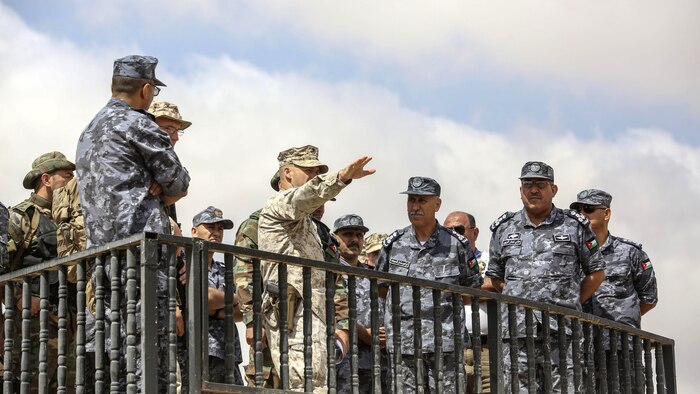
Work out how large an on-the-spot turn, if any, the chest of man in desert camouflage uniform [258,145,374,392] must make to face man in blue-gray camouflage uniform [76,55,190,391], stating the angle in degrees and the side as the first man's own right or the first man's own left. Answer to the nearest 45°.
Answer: approximately 135° to the first man's own right

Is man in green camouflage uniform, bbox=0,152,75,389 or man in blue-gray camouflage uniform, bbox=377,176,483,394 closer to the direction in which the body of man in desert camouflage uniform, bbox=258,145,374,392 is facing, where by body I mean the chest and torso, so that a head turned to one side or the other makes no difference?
the man in blue-gray camouflage uniform

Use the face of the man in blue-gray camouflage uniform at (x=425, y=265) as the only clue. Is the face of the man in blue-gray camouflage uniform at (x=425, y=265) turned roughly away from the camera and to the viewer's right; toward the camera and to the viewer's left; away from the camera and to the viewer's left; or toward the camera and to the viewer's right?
toward the camera and to the viewer's left

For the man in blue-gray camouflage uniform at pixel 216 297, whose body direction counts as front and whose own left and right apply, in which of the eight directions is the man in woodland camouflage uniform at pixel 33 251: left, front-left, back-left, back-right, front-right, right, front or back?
right

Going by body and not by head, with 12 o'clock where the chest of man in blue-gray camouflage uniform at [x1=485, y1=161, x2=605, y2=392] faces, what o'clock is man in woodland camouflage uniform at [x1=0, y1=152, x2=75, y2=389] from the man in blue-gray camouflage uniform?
The man in woodland camouflage uniform is roughly at 2 o'clock from the man in blue-gray camouflage uniform.

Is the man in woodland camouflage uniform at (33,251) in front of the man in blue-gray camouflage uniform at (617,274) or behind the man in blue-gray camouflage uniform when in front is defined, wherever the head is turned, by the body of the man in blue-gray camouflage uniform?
in front

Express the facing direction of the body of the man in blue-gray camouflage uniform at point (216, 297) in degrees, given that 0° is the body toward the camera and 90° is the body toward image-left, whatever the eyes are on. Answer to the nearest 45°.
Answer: approximately 315°

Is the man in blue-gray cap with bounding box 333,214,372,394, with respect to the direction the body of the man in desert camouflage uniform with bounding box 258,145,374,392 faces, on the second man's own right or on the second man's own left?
on the second man's own left

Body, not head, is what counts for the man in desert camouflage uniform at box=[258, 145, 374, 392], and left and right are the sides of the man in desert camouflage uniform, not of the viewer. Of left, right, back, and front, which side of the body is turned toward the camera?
right

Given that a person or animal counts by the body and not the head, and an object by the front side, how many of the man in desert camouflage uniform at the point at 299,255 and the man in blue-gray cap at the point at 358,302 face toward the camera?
1

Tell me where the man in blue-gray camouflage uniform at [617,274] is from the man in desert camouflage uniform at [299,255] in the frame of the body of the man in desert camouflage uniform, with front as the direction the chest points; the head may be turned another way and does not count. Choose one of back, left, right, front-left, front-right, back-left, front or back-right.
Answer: front-left
